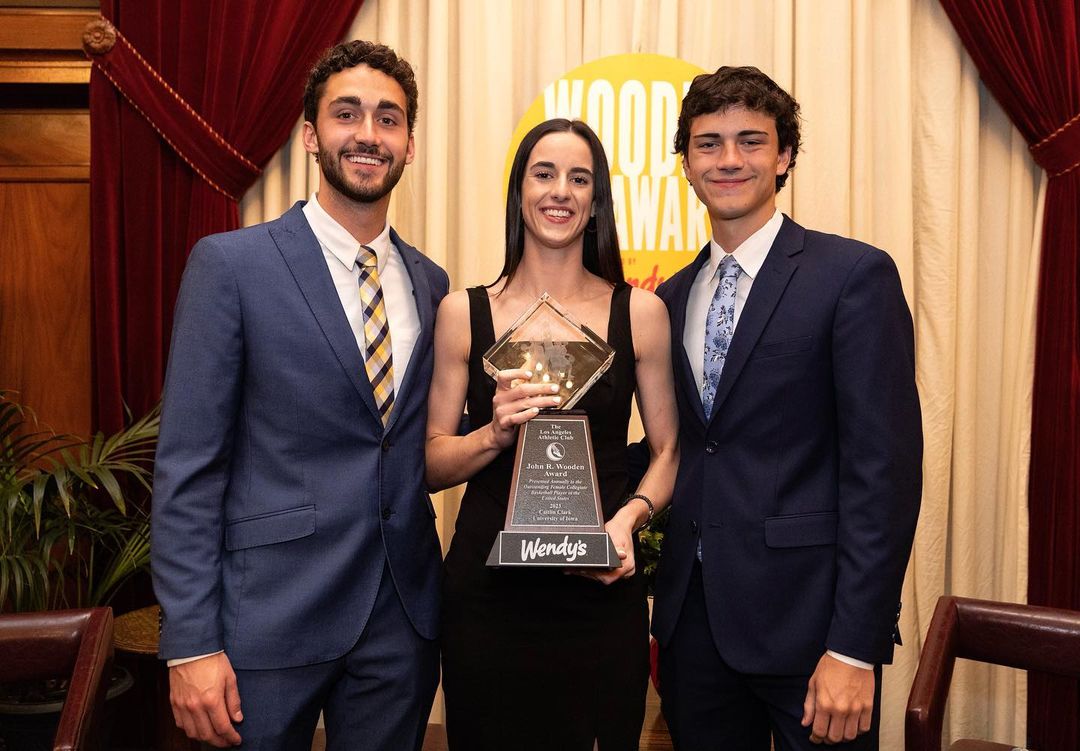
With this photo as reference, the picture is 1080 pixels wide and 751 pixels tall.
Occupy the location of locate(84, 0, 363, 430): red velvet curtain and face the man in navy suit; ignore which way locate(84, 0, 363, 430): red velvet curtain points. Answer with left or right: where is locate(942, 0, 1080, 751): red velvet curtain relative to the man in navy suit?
left

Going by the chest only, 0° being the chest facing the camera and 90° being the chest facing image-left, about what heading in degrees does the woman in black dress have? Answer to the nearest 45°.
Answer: approximately 0°

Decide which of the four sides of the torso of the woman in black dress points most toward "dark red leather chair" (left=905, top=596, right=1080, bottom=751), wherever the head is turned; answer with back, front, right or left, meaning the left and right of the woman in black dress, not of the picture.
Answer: left

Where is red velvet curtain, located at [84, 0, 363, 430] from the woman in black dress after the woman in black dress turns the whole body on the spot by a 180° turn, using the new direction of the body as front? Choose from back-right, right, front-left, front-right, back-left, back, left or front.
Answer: front-left

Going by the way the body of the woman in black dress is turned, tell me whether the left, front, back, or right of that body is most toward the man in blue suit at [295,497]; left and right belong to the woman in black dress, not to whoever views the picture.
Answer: right

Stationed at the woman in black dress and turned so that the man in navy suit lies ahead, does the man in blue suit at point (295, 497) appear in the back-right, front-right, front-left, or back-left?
back-right

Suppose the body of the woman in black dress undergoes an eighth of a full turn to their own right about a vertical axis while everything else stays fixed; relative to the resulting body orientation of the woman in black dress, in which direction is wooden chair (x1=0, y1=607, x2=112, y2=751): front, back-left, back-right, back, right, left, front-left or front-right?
front-right

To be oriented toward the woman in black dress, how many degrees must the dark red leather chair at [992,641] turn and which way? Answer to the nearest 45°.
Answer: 0° — it already faces them

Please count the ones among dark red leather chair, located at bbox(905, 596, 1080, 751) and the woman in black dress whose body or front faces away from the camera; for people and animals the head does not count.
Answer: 0

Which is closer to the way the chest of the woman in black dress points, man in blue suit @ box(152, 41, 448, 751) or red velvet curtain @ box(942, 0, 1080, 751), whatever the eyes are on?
the man in blue suit

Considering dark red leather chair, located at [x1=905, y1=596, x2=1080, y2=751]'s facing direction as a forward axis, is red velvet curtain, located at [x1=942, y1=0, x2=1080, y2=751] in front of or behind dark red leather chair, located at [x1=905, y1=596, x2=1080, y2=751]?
behind
